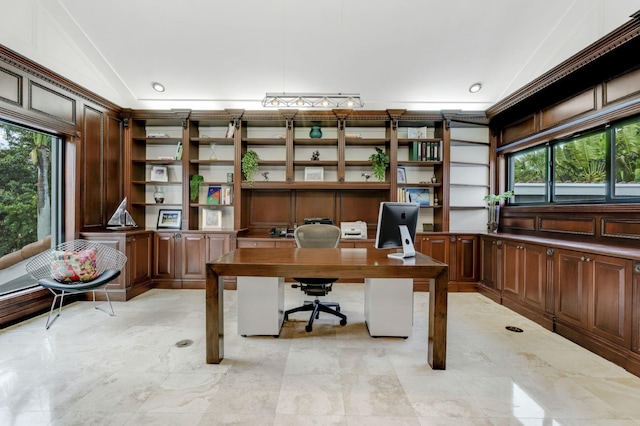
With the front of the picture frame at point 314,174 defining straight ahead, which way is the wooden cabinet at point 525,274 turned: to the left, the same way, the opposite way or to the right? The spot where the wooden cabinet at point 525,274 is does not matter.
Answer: to the right

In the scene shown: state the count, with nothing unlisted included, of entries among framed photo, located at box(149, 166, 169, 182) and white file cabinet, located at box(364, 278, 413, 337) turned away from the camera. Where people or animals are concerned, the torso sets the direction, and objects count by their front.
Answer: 1

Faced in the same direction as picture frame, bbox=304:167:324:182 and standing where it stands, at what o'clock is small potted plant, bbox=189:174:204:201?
The small potted plant is roughly at 3 o'clock from the picture frame.

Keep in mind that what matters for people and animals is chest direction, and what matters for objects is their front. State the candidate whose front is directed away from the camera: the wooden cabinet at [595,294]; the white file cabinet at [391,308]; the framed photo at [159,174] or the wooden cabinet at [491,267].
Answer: the white file cabinet

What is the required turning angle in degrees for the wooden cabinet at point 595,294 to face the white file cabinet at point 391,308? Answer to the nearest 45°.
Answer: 0° — it already faces it

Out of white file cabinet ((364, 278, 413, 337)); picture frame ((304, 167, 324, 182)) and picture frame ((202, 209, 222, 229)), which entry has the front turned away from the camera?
the white file cabinet

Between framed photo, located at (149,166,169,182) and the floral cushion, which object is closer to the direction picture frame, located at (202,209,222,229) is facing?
the floral cushion

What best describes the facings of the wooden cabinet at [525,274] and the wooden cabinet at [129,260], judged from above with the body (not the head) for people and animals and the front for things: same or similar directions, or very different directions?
very different directions

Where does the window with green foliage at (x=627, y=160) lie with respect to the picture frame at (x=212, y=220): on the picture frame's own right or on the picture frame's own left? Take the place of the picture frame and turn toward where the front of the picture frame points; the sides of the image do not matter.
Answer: on the picture frame's own left
